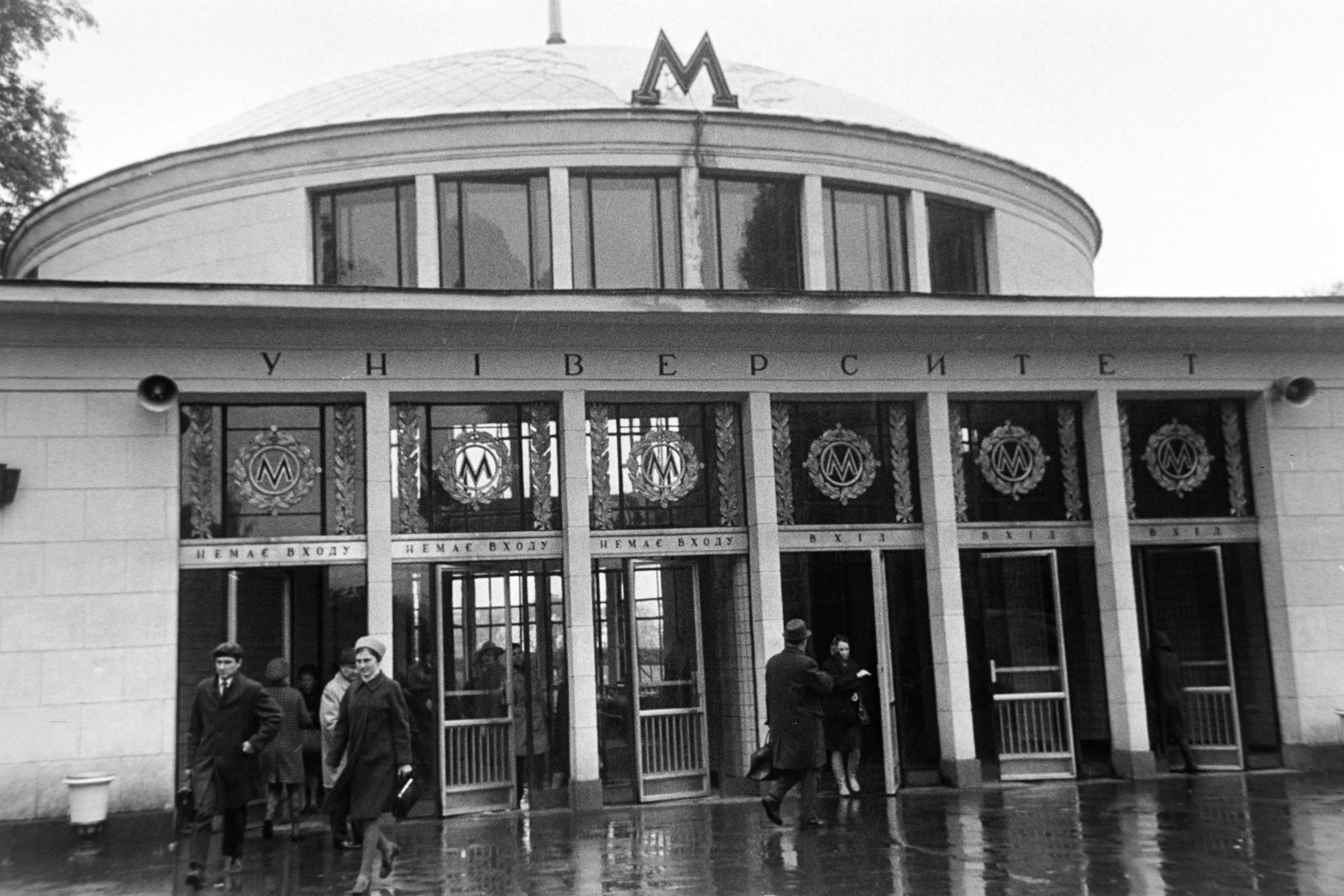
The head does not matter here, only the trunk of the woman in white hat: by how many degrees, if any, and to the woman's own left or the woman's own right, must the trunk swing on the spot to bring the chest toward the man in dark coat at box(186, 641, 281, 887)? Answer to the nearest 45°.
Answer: approximately 90° to the woman's own right

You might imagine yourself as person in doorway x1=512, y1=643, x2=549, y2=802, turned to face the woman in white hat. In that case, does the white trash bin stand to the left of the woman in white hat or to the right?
right

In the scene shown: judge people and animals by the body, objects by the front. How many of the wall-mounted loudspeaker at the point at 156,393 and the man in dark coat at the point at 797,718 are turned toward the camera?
1

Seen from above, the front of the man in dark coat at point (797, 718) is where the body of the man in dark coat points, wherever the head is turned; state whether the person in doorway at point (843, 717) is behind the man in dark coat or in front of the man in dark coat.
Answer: in front

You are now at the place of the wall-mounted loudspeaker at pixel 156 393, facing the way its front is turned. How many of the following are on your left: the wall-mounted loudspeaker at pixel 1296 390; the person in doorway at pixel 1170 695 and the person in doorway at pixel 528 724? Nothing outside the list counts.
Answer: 3

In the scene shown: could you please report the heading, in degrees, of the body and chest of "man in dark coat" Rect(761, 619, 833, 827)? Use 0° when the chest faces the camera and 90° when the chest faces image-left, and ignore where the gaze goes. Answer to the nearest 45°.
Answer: approximately 225°

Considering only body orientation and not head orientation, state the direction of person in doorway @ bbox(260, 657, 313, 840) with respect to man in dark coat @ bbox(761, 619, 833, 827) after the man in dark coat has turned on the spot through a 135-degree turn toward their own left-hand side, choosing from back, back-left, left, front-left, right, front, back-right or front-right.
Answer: front

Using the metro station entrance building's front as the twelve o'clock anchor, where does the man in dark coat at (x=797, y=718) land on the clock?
The man in dark coat is roughly at 11 o'clock from the metro station entrance building.

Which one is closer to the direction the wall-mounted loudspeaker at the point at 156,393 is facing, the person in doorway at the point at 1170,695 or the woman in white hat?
the woman in white hat

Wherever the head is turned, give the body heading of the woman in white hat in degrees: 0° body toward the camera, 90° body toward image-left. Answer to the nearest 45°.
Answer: approximately 45°

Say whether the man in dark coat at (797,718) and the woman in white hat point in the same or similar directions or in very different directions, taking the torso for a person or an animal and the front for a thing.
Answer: very different directions

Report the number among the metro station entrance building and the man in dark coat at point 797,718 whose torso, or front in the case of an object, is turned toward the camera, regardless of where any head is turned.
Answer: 1
